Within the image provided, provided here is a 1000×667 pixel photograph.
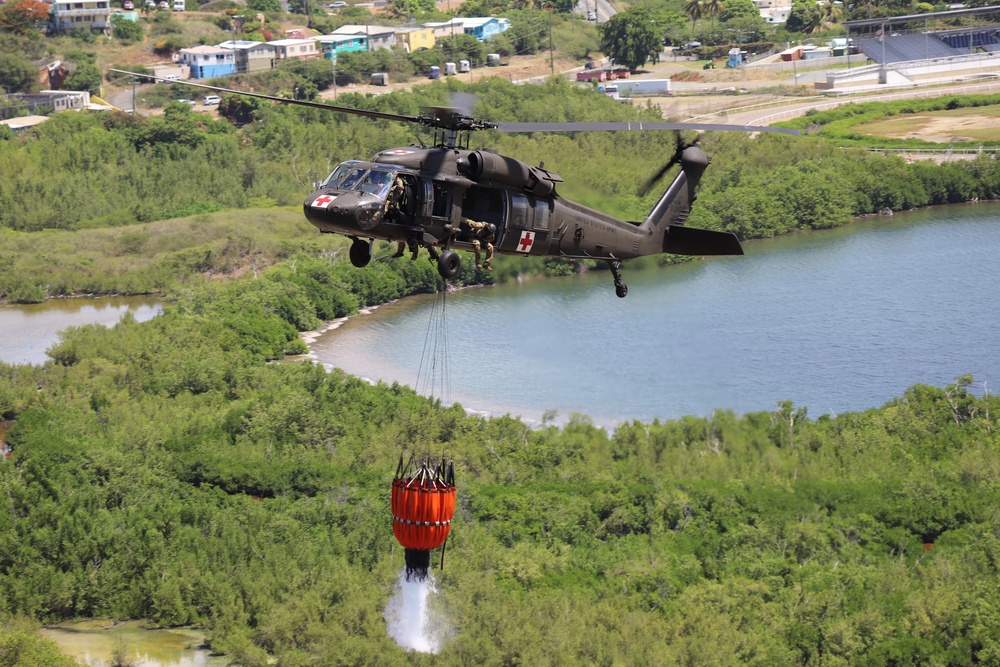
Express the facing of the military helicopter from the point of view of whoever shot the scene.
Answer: facing the viewer and to the left of the viewer
